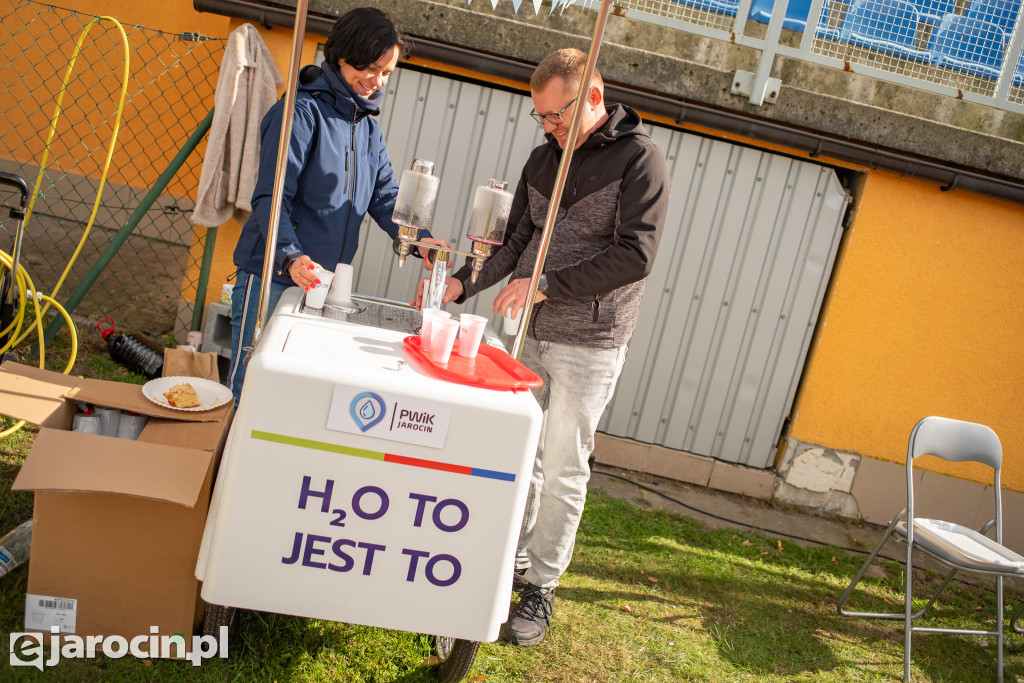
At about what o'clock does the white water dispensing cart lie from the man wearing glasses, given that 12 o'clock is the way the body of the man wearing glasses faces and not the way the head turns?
The white water dispensing cart is roughly at 11 o'clock from the man wearing glasses.

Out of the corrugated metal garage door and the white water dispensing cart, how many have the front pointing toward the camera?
2

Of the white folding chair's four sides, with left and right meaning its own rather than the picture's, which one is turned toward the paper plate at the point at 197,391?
right

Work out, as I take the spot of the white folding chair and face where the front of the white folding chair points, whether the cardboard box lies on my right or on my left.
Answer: on my right

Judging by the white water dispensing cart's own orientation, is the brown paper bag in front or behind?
behind
